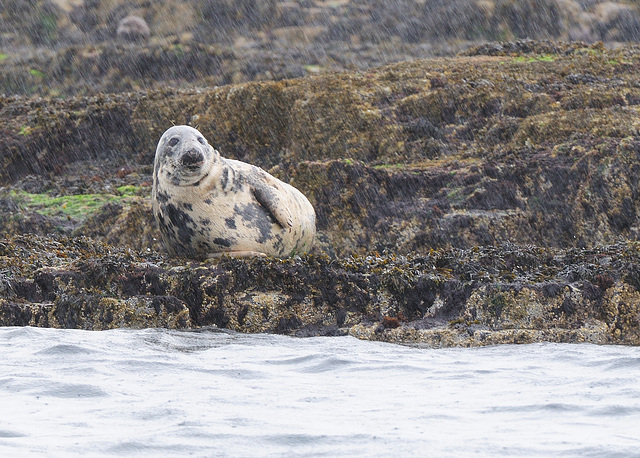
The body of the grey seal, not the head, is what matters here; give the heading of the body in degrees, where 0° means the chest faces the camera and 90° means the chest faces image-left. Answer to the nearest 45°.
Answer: approximately 45°
